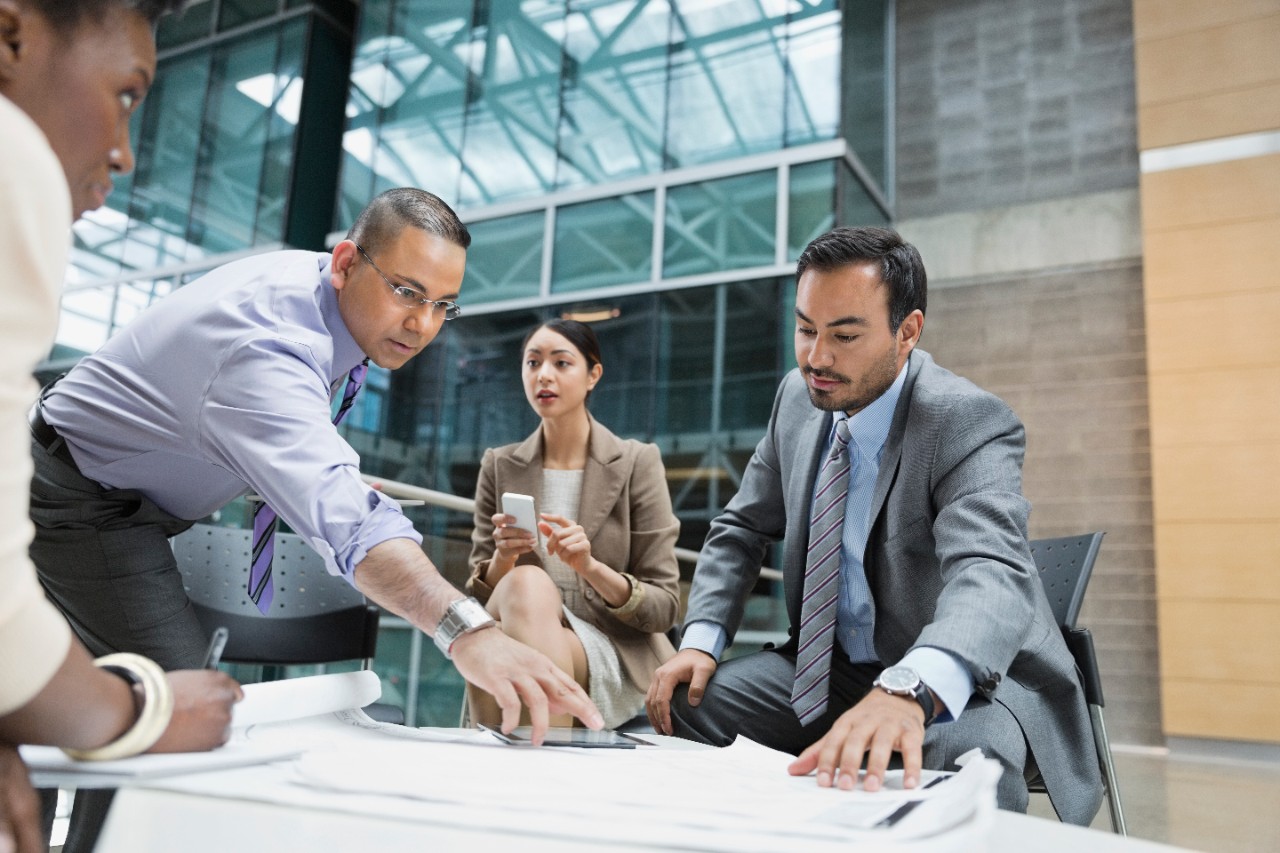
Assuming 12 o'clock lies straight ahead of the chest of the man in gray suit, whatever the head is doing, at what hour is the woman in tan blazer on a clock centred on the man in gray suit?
The woman in tan blazer is roughly at 3 o'clock from the man in gray suit.

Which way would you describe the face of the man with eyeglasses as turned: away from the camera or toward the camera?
toward the camera

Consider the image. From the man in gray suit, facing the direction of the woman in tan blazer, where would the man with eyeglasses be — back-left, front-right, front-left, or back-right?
front-left

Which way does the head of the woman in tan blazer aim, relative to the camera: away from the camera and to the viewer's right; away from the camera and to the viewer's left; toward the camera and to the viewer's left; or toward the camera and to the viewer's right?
toward the camera and to the viewer's left

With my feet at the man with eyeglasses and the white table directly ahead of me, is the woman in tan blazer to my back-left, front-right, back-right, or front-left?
back-left

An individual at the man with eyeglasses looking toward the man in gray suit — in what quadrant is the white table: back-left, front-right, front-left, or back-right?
front-right

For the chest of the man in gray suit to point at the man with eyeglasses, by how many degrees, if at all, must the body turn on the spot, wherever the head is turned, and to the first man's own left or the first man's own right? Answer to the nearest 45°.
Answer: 0° — they already face them

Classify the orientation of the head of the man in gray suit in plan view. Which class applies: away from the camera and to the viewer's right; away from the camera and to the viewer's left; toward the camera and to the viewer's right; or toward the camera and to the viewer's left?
toward the camera and to the viewer's left

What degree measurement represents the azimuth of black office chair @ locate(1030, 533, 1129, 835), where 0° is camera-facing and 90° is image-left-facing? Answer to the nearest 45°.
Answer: approximately 45°

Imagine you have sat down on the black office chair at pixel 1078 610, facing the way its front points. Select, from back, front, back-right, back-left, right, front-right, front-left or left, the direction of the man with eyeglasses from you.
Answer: front

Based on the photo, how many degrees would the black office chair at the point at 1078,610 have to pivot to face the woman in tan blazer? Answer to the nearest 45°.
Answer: approximately 45° to its right

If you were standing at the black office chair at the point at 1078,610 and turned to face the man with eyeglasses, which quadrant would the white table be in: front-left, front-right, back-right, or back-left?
front-left
